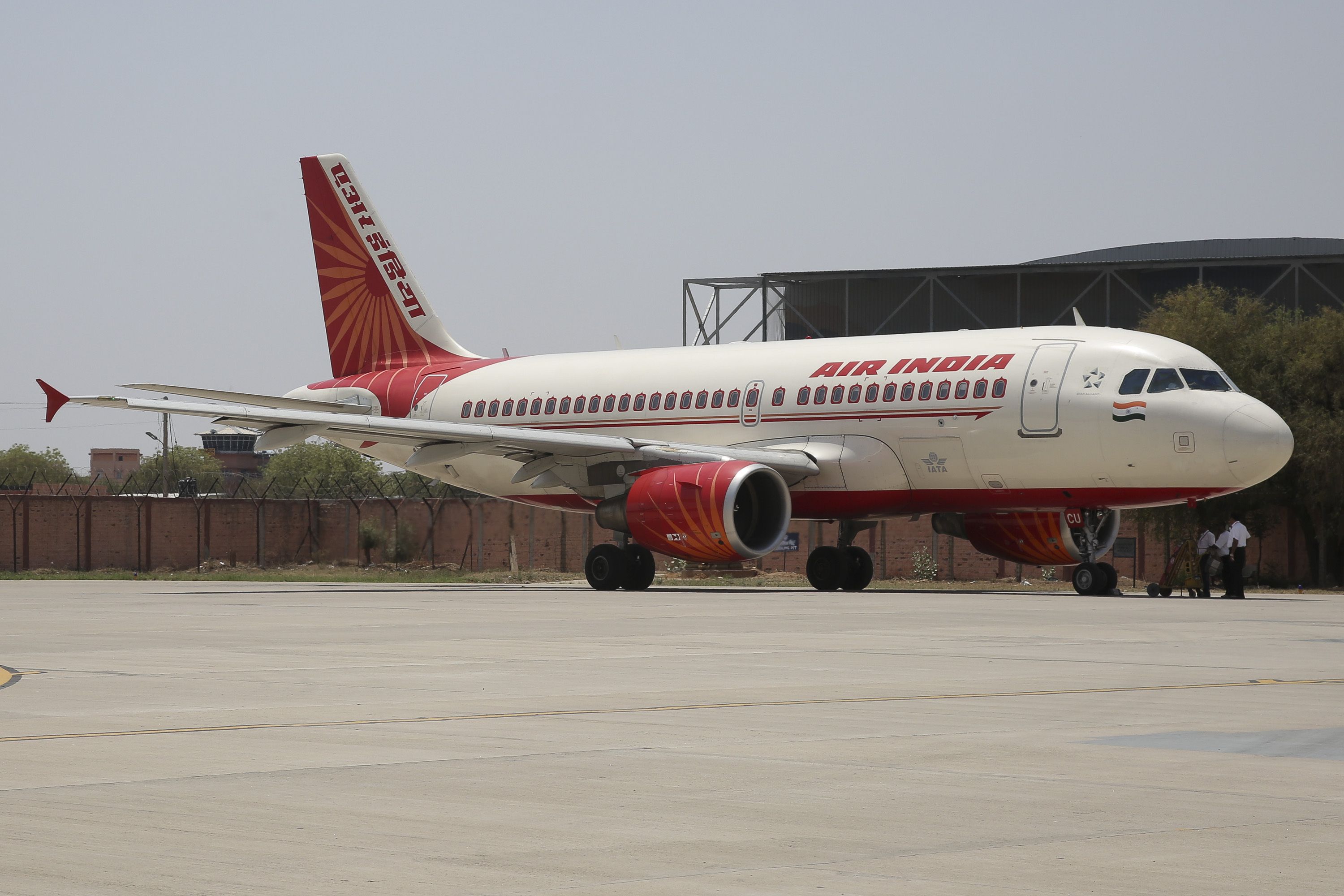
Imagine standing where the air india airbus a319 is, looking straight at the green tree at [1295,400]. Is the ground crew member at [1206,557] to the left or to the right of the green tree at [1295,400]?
right

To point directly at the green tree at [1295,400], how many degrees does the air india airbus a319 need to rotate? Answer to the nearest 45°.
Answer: approximately 90° to its left

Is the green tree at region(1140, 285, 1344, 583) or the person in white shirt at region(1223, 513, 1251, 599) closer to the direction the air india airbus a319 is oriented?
the person in white shirt

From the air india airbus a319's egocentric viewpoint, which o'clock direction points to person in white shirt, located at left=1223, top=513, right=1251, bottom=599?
The person in white shirt is roughly at 11 o'clock from the air india airbus a319.

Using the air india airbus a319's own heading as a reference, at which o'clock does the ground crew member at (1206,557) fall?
The ground crew member is roughly at 11 o'clock from the air india airbus a319.

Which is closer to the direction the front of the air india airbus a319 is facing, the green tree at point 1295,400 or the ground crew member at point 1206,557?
the ground crew member

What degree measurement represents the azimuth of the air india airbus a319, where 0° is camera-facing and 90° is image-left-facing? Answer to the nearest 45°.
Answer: approximately 315°
